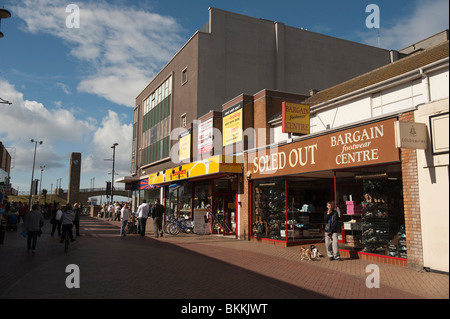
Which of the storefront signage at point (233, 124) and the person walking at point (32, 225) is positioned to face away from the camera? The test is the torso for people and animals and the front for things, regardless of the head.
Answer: the person walking

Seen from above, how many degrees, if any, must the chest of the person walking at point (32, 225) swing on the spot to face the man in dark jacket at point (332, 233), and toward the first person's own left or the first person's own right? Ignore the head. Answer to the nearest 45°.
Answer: approximately 135° to the first person's own right

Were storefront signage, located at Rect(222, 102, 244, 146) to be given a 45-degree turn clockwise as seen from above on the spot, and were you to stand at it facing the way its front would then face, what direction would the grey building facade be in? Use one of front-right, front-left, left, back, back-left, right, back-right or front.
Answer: right

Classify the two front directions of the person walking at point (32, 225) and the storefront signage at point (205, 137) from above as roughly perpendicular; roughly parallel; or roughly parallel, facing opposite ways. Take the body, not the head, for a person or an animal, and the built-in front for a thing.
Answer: roughly perpendicular

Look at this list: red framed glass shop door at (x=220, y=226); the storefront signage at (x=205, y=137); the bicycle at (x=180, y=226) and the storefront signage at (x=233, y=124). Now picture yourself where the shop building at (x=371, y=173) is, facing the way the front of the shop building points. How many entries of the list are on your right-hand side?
4

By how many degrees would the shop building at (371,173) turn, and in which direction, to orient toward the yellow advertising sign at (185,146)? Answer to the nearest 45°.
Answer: approximately 90° to its right

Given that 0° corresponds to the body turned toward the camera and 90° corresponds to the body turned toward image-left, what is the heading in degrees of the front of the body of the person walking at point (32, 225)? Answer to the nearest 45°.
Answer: approximately 180°

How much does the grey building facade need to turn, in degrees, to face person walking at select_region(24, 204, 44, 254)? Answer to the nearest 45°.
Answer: approximately 45° to its left

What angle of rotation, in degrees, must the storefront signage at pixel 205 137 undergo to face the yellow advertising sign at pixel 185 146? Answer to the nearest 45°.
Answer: approximately 90° to its right

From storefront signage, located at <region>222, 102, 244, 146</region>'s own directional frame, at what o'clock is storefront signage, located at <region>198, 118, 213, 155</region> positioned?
storefront signage, located at <region>198, 118, 213, 155</region> is roughly at 3 o'clock from storefront signage, located at <region>222, 102, 244, 146</region>.

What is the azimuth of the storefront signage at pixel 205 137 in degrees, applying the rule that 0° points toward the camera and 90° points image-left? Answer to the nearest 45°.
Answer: approximately 45°

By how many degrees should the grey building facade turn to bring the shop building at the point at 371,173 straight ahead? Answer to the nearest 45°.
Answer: approximately 45° to its left

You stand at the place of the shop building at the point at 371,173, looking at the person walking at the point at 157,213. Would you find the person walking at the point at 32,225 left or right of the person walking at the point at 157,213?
left

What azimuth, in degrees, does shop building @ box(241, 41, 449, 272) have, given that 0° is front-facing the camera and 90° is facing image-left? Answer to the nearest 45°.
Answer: approximately 45°
